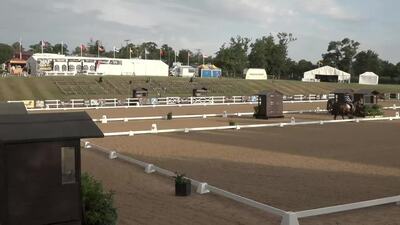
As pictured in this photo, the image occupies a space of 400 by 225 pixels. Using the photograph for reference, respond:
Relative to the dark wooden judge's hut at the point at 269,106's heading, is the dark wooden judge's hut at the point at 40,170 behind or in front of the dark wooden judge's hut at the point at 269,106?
in front

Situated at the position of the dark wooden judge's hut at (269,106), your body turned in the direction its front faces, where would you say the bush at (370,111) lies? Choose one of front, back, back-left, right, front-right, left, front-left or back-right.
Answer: back-left

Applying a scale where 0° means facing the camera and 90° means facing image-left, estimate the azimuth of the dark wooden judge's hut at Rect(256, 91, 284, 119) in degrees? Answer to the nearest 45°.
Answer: approximately 45°

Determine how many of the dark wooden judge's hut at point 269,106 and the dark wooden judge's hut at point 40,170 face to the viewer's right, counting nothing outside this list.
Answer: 1

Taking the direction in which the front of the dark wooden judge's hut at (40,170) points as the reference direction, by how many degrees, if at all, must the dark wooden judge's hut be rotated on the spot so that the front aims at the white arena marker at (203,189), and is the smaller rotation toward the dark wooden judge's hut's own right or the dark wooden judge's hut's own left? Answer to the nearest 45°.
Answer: approximately 45° to the dark wooden judge's hut's own left

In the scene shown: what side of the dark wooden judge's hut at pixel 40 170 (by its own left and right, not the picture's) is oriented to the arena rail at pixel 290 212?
front

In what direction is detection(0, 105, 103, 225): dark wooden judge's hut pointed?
to the viewer's right

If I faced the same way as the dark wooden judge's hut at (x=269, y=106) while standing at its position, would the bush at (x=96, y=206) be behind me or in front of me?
in front

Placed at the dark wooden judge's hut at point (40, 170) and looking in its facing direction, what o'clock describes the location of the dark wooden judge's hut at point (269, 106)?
the dark wooden judge's hut at point (269, 106) is roughly at 10 o'clock from the dark wooden judge's hut at point (40, 170).

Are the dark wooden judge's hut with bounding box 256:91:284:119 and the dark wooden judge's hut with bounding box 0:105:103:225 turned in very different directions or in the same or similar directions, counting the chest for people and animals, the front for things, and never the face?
very different directions
